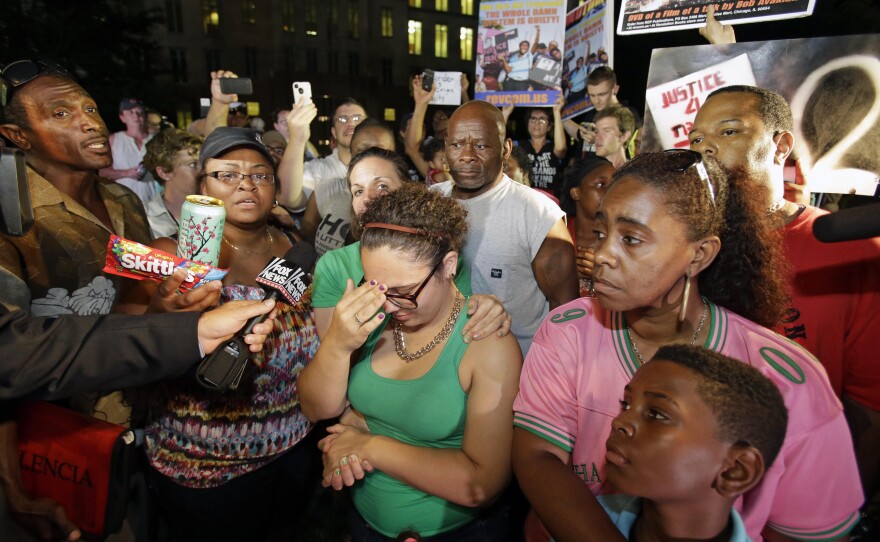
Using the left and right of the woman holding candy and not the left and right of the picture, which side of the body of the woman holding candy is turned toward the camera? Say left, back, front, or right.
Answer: front

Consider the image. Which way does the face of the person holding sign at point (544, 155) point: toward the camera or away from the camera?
toward the camera

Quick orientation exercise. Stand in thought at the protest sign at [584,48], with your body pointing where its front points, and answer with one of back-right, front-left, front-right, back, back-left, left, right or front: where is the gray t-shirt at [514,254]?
front-left

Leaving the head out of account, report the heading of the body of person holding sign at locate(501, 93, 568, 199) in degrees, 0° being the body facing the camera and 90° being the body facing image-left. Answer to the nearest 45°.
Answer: approximately 0°

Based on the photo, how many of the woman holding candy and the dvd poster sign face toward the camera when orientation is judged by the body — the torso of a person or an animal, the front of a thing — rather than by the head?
2

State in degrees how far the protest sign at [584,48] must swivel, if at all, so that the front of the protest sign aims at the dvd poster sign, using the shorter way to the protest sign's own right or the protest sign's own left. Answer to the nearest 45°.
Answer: approximately 45° to the protest sign's own left

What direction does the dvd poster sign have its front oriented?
toward the camera

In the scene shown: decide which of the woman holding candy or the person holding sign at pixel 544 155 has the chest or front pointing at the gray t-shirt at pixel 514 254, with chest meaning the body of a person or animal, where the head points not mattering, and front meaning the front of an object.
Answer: the person holding sign

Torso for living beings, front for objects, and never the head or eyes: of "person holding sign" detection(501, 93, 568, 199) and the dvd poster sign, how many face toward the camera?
2

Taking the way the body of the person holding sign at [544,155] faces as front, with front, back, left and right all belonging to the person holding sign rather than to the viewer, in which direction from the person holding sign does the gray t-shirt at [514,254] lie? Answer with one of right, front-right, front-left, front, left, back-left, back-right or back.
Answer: front

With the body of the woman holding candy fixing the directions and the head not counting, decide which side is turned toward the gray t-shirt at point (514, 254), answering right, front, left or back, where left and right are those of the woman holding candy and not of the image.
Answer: left

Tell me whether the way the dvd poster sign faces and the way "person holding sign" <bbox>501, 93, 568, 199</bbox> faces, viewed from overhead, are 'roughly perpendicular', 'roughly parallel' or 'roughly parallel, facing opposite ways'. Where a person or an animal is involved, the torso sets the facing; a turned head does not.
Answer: roughly parallel
